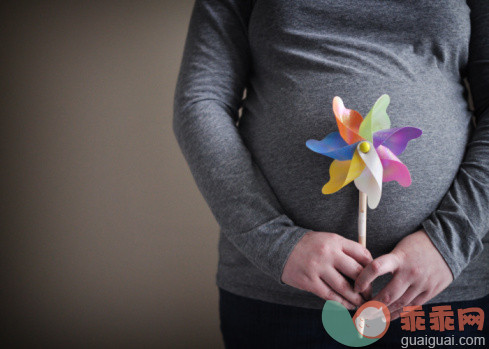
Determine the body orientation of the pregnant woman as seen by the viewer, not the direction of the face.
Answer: toward the camera
